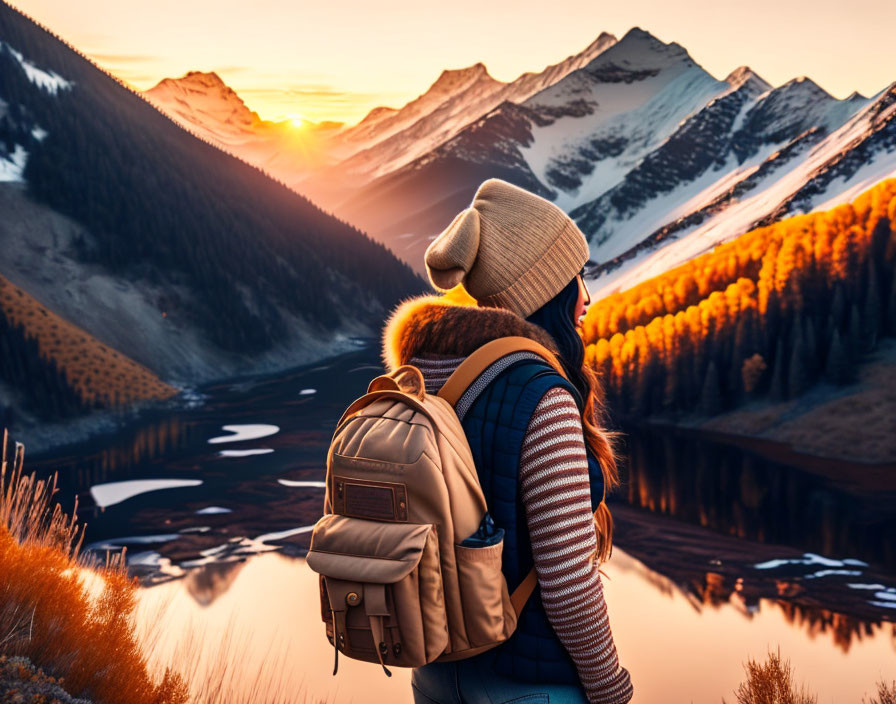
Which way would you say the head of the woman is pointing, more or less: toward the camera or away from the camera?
away from the camera

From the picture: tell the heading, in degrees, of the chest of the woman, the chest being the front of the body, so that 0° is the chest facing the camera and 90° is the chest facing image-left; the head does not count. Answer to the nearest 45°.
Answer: approximately 225°
